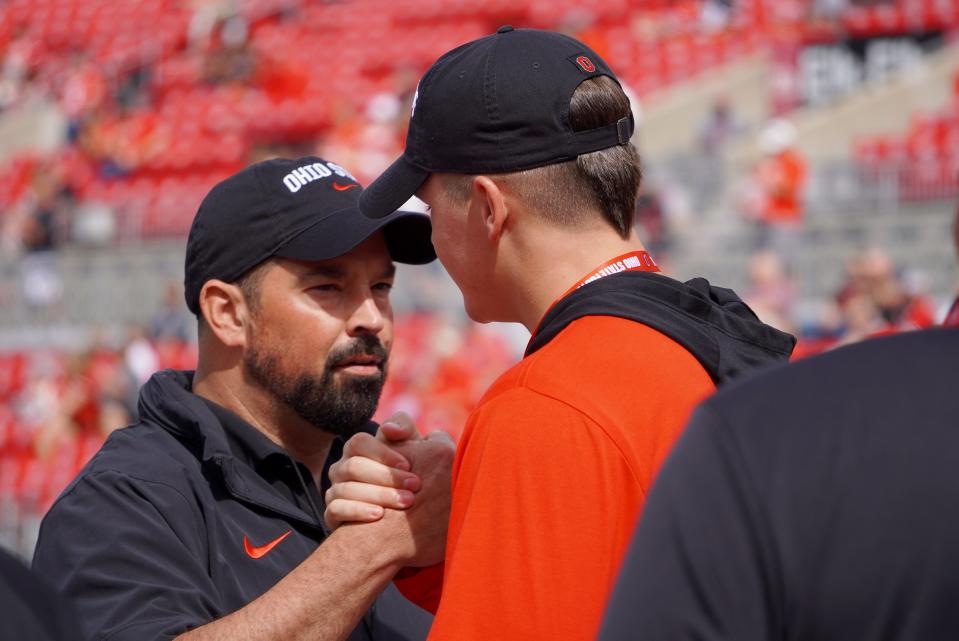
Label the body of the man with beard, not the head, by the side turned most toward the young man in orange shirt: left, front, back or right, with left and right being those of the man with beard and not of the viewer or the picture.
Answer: front

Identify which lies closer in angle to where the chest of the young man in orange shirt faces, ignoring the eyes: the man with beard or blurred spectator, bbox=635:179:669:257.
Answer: the man with beard

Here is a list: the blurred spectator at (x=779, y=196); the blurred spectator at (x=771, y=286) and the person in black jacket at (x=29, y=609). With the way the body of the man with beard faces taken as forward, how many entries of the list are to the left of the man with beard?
2

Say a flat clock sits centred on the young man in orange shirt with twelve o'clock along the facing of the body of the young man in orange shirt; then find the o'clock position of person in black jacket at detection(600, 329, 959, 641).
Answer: The person in black jacket is roughly at 7 o'clock from the young man in orange shirt.

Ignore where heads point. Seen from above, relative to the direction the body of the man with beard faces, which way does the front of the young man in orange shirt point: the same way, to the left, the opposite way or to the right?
the opposite way

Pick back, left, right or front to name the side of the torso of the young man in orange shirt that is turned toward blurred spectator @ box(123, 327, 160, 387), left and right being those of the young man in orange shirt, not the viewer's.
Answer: front

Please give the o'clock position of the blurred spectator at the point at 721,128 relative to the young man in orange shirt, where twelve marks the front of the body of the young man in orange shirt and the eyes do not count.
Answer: The blurred spectator is roughly at 2 o'clock from the young man in orange shirt.

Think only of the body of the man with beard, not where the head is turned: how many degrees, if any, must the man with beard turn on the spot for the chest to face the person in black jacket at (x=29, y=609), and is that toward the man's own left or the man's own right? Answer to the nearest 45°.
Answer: approximately 45° to the man's own right

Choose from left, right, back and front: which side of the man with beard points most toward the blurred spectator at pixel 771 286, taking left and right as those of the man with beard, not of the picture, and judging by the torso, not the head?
left

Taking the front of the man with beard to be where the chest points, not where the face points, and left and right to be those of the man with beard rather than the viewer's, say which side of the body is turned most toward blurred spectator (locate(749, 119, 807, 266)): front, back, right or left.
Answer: left

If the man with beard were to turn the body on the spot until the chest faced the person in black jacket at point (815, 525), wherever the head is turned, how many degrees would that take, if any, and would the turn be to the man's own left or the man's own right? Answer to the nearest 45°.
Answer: approximately 45° to the man's own right

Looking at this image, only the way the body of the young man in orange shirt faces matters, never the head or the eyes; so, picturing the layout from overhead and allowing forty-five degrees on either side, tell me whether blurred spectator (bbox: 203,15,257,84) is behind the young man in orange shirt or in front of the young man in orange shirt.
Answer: in front

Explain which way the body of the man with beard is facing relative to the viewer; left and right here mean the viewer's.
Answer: facing the viewer and to the right of the viewer

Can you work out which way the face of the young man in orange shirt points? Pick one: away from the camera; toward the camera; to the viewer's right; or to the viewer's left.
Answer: to the viewer's left

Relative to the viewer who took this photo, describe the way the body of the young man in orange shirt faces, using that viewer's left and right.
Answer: facing away from the viewer and to the left of the viewer

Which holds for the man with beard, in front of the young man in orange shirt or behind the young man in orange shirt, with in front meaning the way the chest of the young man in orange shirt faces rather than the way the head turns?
in front
